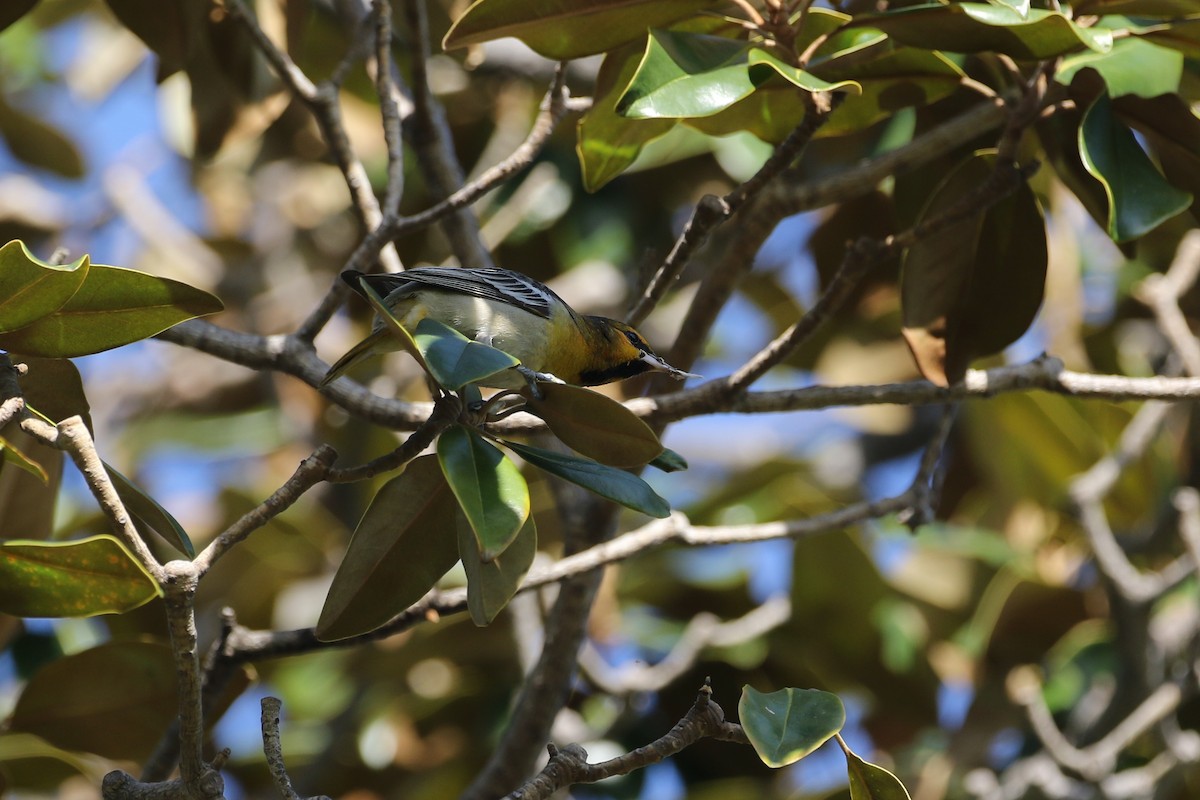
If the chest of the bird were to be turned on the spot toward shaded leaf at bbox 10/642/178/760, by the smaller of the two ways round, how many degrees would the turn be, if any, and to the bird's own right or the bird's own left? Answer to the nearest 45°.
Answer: approximately 135° to the bird's own right

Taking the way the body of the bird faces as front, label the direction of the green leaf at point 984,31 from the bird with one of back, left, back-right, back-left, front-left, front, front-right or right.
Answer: front-right

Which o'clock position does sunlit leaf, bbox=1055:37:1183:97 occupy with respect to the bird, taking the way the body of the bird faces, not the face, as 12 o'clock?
The sunlit leaf is roughly at 1 o'clock from the bird.

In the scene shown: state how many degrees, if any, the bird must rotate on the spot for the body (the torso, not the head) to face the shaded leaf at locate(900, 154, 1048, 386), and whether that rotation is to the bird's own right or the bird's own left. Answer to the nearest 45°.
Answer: approximately 45° to the bird's own right

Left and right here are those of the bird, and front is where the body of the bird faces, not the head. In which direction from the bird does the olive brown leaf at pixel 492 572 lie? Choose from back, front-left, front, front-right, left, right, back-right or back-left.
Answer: right

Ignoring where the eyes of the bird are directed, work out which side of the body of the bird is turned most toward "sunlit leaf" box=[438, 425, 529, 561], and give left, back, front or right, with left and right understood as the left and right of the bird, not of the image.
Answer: right

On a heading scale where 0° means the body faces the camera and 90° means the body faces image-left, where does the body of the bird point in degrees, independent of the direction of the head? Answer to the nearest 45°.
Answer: approximately 270°
